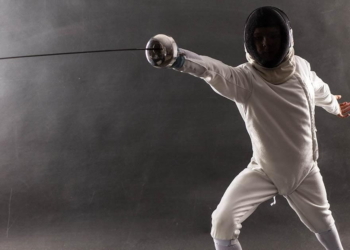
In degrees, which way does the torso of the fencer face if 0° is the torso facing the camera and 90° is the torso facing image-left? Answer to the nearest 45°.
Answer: approximately 0°
